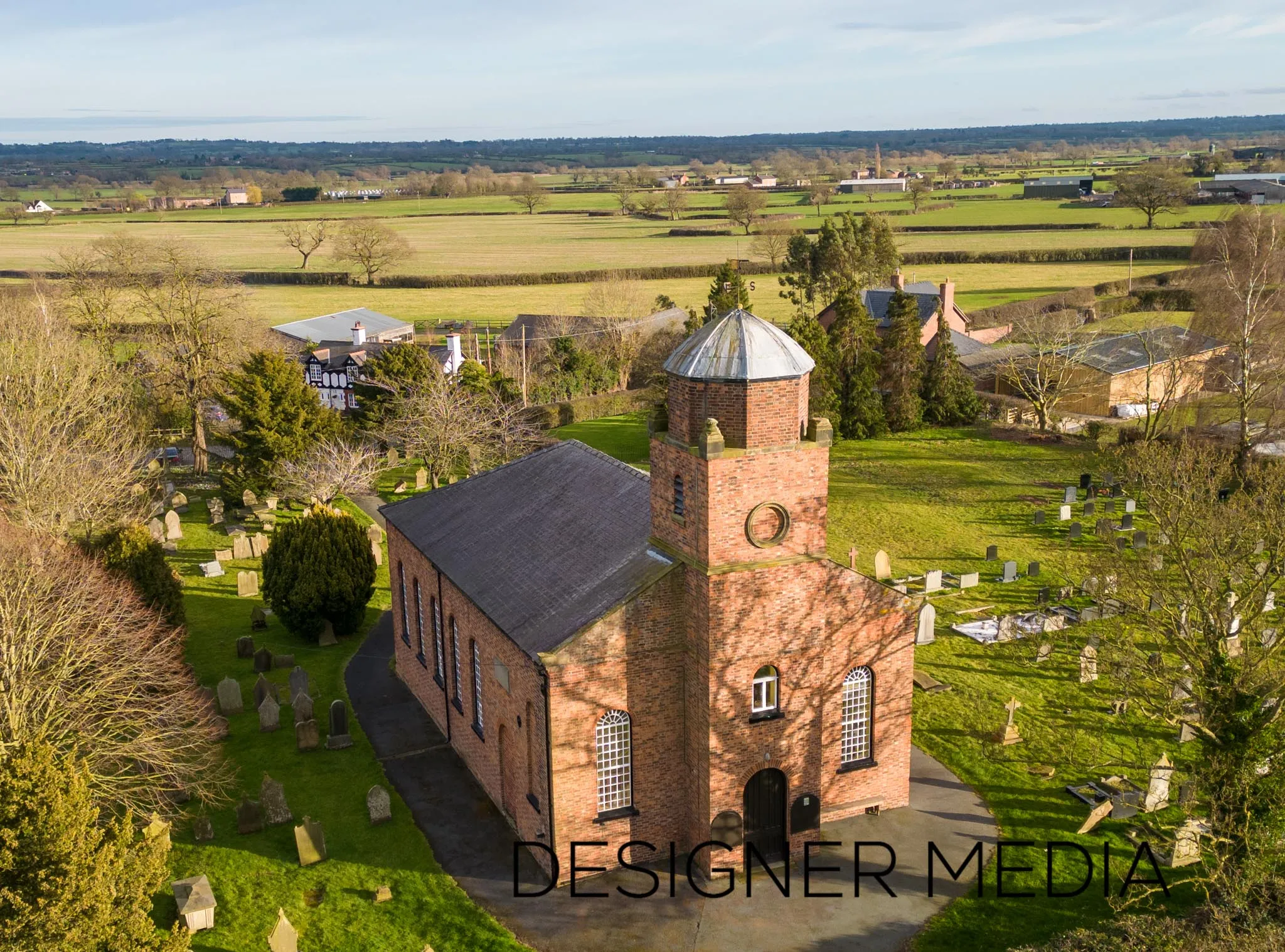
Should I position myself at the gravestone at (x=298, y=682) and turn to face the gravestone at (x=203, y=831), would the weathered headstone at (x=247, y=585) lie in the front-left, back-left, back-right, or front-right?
back-right

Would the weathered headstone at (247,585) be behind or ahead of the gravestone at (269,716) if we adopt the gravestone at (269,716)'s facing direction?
behind

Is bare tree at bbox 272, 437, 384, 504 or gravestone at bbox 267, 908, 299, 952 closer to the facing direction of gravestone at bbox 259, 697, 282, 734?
the gravestone

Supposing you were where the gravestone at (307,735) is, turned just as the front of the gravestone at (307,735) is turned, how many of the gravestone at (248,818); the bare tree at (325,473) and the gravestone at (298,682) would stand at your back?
2

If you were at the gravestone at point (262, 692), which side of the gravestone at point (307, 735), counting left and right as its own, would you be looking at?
back

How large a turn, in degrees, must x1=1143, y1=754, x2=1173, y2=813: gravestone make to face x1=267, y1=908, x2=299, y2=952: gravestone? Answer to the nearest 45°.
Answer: approximately 45° to its right

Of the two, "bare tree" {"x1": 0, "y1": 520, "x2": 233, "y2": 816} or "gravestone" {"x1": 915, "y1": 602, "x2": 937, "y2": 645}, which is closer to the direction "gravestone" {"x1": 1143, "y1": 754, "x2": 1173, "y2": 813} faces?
the bare tree

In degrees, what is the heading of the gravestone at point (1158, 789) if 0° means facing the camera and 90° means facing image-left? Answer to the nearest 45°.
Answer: approximately 0°

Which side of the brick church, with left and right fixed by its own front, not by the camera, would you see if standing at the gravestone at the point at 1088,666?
left

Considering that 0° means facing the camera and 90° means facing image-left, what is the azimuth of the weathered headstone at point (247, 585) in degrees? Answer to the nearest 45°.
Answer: approximately 0°

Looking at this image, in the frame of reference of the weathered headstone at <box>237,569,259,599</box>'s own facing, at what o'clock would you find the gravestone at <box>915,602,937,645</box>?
The gravestone is roughly at 10 o'clock from the weathered headstone.
